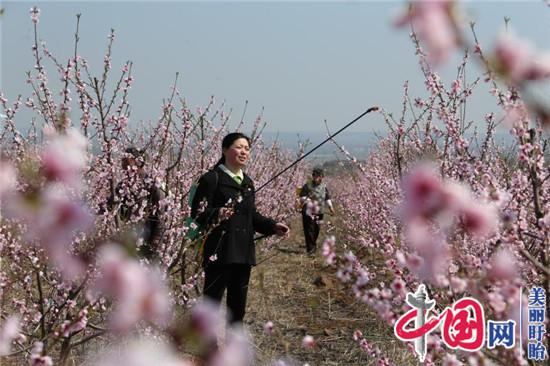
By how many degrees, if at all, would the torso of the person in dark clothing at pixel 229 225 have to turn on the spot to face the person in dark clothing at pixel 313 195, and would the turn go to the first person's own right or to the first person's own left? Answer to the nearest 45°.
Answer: approximately 135° to the first person's own left

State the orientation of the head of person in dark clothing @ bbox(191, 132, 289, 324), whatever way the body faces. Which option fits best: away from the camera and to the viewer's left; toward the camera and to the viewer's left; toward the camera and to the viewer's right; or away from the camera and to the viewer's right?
toward the camera and to the viewer's right

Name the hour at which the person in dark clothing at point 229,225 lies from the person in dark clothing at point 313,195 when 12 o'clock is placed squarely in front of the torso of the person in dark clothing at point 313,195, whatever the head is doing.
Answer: the person in dark clothing at point 229,225 is roughly at 12 o'clock from the person in dark clothing at point 313,195.

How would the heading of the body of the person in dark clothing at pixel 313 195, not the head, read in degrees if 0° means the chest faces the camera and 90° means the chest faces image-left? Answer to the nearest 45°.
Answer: approximately 0°

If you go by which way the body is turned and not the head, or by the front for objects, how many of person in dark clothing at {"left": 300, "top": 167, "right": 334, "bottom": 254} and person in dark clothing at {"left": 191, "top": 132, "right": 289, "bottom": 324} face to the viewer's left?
0
